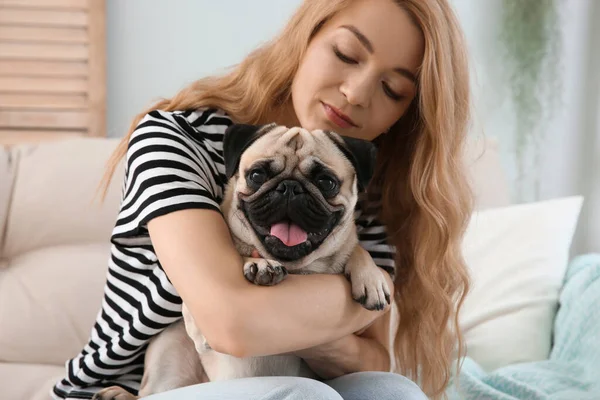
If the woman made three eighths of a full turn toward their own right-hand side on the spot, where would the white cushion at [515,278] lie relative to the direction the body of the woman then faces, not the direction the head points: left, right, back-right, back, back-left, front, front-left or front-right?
back-right

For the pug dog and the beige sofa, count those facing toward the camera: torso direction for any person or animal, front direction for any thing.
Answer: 2

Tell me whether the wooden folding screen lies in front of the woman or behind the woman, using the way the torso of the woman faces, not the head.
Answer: behind

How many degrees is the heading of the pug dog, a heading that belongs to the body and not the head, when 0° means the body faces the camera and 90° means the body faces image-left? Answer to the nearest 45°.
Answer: approximately 0°

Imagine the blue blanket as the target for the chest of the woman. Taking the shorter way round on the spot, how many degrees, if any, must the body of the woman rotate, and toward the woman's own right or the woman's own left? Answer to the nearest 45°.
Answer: approximately 90° to the woman's own left

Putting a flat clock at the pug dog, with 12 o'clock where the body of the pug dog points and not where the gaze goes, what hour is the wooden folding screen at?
The wooden folding screen is roughly at 5 o'clock from the pug dog.

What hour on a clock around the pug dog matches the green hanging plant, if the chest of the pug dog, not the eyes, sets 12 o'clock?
The green hanging plant is roughly at 7 o'clock from the pug dog.

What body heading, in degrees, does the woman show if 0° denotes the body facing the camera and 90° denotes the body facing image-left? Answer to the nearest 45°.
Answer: approximately 315°

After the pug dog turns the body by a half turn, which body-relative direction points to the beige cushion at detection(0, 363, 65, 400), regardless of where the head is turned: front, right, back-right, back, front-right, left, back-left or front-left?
front-left
